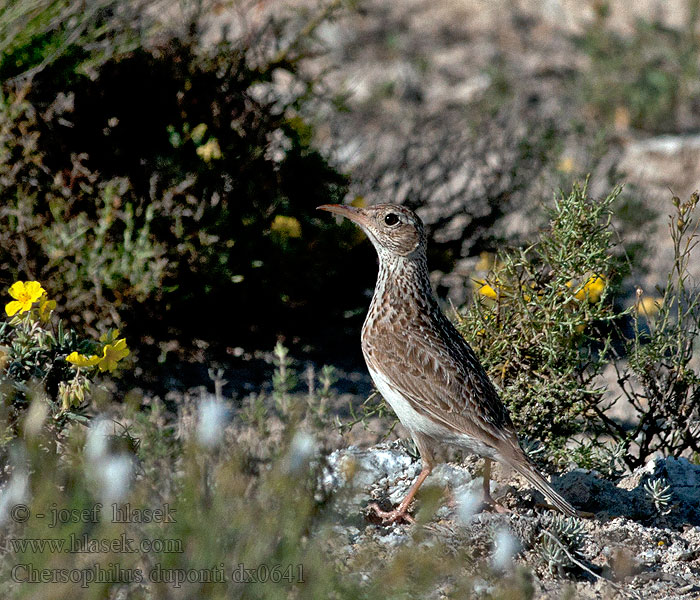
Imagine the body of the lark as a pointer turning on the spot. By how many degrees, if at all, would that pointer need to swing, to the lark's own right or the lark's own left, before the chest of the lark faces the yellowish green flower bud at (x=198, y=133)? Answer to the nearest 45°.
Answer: approximately 90° to the lark's own right

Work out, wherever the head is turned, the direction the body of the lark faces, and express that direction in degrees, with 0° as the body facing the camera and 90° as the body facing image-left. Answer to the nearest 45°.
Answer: approximately 90°

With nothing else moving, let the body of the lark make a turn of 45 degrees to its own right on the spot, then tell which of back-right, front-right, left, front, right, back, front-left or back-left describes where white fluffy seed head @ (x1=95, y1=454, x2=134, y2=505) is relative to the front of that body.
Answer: left

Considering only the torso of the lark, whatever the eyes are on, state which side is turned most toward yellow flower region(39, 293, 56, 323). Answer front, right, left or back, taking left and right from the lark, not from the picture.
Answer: front

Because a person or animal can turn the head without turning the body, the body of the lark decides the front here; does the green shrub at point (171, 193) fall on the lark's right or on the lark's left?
on the lark's right

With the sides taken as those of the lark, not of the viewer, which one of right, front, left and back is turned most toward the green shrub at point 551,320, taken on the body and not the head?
back

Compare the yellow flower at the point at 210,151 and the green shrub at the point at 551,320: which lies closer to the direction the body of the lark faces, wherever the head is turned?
the yellow flower

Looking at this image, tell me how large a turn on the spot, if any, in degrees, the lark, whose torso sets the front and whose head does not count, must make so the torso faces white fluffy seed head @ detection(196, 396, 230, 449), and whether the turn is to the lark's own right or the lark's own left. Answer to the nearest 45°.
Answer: approximately 45° to the lark's own left

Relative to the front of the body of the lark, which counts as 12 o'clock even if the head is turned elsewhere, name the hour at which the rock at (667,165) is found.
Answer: The rock is roughly at 4 o'clock from the lark.
